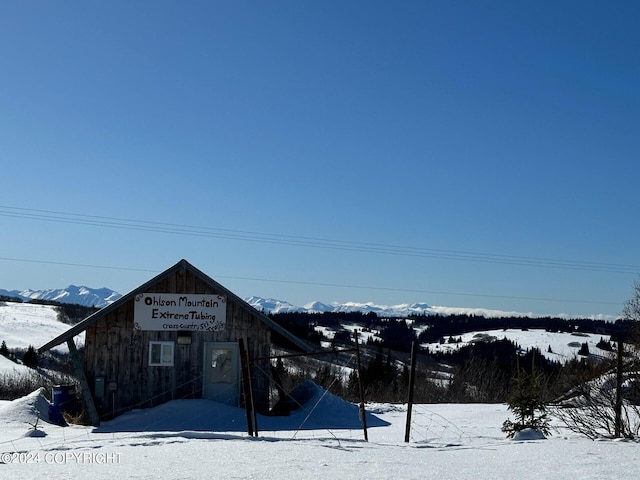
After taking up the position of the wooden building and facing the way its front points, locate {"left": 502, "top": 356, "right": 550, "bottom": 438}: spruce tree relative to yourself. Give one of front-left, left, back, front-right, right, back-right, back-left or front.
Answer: front-left

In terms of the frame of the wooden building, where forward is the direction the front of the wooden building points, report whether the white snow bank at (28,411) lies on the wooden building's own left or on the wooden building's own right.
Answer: on the wooden building's own right

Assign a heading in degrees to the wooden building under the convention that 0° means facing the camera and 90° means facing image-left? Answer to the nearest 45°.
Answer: approximately 0°
